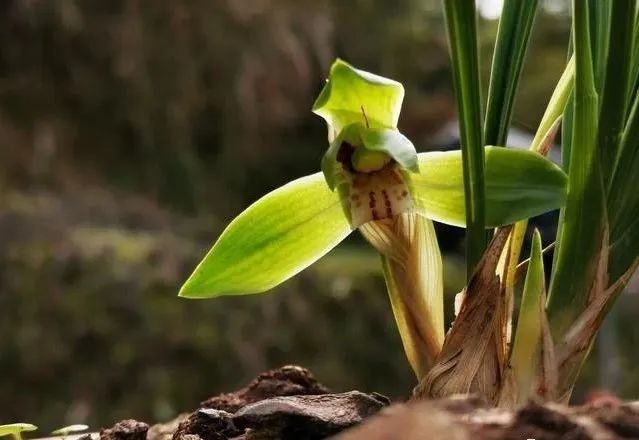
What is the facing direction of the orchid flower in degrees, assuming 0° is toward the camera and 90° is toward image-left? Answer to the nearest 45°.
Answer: approximately 0°
